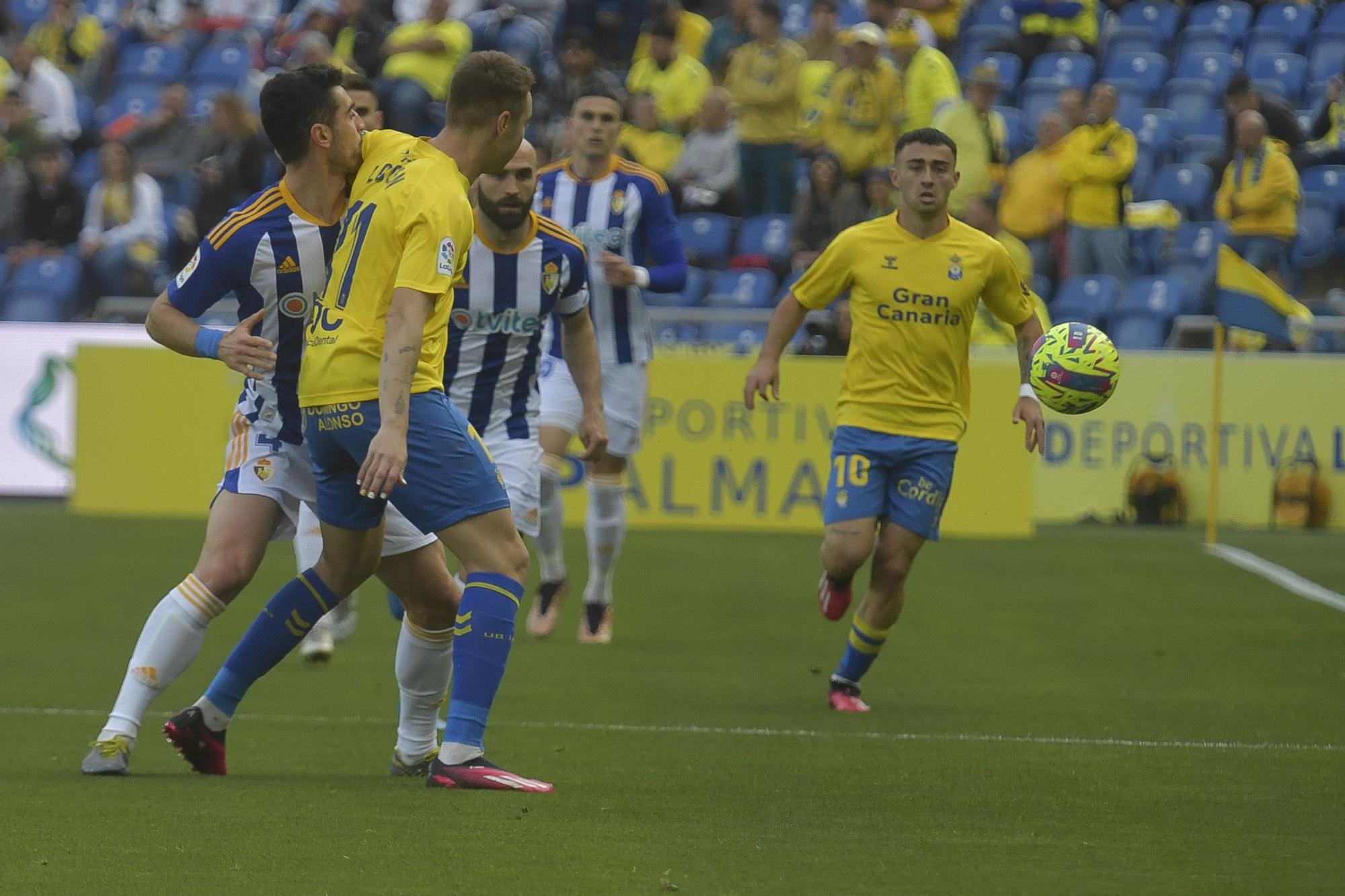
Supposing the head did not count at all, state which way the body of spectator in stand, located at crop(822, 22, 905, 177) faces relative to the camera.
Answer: toward the camera

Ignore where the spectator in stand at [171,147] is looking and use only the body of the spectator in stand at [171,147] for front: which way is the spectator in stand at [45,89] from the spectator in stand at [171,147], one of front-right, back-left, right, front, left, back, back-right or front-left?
back-right

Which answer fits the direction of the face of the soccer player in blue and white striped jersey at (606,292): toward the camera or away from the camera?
toward the camera

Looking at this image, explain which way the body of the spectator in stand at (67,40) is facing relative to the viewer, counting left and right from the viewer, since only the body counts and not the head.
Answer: facing the viewer

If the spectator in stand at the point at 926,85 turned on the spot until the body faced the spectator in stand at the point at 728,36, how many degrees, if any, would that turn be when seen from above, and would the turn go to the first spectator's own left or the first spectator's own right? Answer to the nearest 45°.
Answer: approximately 90° to the first spectator's own right

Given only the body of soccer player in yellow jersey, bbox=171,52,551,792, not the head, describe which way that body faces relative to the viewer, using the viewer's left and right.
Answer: facing away from the viewer and to the right of the viewer

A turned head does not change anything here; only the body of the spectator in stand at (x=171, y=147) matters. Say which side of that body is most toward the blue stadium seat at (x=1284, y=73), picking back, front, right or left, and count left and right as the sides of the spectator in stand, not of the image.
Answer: left

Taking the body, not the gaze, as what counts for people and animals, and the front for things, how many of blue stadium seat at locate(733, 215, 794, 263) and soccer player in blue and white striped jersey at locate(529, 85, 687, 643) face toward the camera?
2

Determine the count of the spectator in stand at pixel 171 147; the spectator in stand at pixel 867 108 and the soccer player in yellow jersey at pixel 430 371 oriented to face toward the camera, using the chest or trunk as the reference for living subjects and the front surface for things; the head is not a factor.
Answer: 2

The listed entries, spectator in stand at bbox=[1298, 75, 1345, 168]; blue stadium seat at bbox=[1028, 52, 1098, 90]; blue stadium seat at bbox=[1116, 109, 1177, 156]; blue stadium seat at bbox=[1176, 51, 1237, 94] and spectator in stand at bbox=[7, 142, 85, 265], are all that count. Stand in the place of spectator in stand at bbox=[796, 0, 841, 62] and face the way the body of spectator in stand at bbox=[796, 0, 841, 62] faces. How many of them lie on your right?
1

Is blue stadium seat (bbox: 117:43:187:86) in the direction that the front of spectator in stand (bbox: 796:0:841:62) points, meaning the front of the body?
no

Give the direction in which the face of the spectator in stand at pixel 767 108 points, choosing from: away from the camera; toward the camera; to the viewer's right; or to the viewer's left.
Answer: toward the camera

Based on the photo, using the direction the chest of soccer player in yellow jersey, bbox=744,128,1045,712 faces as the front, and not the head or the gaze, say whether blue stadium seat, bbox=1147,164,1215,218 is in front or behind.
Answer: behind

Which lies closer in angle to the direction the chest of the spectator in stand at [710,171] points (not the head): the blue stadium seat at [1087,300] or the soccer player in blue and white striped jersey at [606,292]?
the soccer player in blue and white striped jersey

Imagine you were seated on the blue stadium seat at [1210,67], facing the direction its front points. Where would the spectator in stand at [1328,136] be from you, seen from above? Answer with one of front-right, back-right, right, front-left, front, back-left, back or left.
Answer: front-left

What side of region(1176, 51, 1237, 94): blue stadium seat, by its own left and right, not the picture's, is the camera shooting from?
front

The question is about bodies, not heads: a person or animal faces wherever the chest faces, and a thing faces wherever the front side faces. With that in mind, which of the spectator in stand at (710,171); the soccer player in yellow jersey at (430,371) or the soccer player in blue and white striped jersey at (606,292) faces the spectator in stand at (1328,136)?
the soccer player in yellow jersey

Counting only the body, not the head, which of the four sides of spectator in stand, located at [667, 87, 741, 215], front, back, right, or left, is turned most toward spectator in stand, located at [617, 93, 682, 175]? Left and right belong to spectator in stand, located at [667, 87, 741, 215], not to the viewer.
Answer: right

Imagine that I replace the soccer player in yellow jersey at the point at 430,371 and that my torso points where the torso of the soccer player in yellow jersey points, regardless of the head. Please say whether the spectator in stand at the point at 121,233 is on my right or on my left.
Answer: on my left

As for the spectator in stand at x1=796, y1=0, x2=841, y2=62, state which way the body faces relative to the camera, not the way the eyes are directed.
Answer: toward the camera
